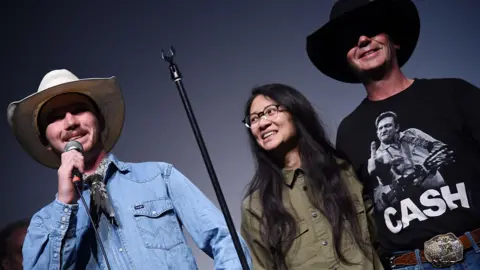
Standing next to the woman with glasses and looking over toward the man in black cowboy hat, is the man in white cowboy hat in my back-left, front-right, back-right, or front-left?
back-right

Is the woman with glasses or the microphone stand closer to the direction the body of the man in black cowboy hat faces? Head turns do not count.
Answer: the microphone stand

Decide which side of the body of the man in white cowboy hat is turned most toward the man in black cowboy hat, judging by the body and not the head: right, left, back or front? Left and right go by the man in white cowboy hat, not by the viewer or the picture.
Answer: left

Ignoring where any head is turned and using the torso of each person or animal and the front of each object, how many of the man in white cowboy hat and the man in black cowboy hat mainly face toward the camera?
2

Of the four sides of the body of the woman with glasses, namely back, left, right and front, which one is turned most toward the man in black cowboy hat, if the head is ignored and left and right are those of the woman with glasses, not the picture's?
left

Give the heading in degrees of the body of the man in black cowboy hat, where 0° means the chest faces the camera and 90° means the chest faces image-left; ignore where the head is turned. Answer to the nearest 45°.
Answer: approximately 0°

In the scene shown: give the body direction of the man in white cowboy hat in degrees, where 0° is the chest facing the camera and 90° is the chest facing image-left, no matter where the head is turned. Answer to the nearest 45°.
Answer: approximately 0°
